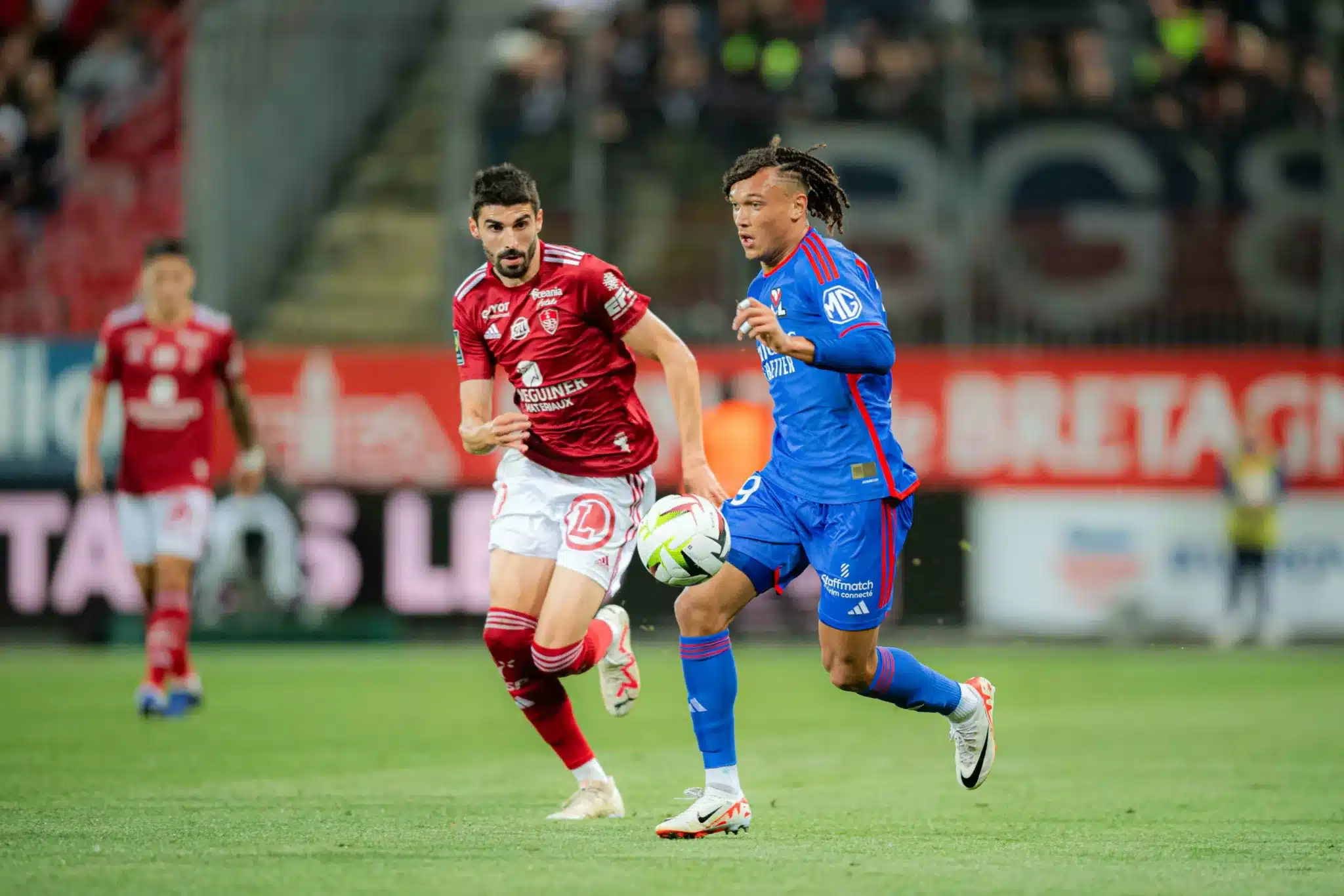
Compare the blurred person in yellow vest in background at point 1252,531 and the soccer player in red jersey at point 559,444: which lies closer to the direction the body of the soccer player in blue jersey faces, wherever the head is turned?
the soccer player in red jersey

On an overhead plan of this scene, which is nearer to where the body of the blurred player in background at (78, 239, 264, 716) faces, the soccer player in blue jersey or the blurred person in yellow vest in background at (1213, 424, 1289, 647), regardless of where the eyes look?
the soccer player in blue jersey

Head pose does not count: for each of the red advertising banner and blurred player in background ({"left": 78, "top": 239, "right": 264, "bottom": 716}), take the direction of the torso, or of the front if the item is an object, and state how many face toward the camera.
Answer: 2

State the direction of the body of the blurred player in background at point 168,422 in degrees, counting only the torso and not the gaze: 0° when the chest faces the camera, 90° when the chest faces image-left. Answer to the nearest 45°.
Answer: approximately 0°
